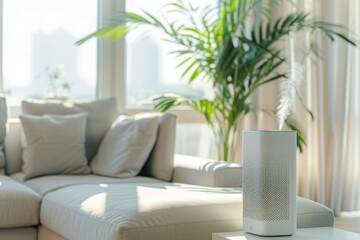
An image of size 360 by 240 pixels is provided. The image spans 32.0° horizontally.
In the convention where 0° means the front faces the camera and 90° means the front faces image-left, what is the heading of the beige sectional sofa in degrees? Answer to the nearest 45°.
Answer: approximately 315°

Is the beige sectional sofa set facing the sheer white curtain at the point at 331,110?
no
